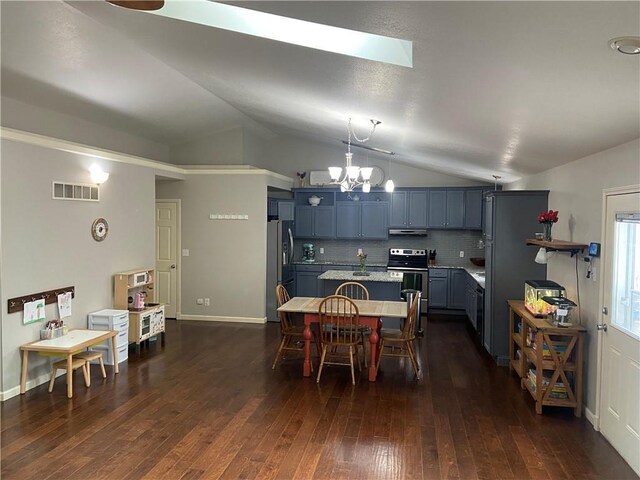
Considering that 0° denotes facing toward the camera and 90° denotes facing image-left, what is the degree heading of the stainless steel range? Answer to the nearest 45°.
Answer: approximately 0°

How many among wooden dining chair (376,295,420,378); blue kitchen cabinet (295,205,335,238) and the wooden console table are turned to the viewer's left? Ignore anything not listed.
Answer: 2

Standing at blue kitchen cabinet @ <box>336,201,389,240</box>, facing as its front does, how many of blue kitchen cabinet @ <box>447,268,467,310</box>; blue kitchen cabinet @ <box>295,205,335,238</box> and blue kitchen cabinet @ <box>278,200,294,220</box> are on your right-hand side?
2

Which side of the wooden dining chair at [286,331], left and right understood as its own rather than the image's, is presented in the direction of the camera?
right

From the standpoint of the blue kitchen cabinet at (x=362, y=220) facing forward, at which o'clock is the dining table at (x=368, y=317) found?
The dining table is roughly at 12 o'clock from the blue kitchen cabinet.

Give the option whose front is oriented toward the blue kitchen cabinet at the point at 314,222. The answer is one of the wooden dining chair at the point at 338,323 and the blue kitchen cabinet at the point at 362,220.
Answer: the wooden dining chair

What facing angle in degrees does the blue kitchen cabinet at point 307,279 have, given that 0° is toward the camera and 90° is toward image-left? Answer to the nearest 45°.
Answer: approximately 0°

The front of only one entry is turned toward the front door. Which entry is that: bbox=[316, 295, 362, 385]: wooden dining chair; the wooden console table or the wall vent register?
the wall vent register
